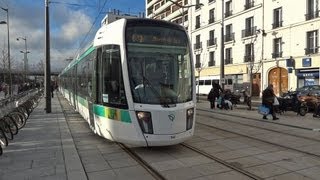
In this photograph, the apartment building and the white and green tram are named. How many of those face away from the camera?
0

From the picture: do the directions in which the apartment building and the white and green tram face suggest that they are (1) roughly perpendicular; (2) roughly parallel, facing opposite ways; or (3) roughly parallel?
roughly perpendicular

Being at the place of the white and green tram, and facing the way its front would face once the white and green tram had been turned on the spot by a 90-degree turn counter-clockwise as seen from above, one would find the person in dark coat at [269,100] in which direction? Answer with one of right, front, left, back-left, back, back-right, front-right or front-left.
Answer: front

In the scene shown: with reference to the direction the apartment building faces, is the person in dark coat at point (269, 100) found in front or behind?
in front

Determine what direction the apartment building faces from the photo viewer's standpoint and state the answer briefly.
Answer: facing the viewer and to the left of the viewer

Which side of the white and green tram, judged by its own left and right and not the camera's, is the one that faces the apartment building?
left

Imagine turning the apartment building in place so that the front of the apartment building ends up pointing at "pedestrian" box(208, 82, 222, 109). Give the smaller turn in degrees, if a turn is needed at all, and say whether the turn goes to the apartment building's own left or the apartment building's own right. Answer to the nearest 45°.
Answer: approximately 45° to the apartment building's own left

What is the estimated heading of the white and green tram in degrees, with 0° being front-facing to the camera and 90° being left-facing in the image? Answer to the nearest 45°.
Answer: approximately 315°

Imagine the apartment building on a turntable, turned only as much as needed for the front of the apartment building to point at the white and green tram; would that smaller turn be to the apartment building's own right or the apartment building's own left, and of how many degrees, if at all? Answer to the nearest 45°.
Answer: approximately 45° to the apartment building's own left
